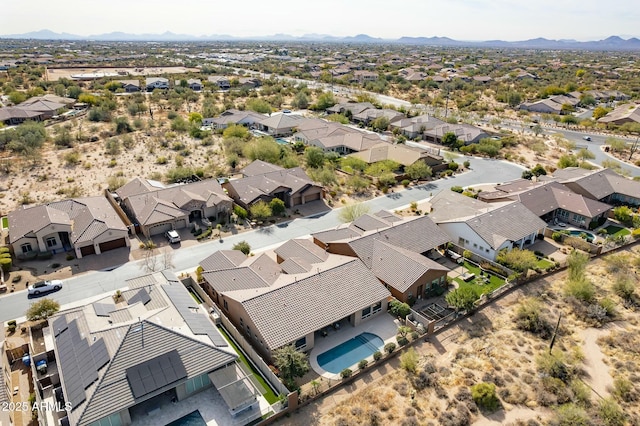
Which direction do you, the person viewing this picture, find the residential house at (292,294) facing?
facing away from the viewer and to the left of the viewer

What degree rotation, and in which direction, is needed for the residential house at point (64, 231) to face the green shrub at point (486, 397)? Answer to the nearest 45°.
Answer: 0° — it already faces it

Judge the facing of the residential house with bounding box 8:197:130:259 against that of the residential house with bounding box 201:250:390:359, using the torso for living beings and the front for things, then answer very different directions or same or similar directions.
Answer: very different directions

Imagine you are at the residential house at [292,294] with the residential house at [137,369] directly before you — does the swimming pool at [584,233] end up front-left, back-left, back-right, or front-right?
back-left

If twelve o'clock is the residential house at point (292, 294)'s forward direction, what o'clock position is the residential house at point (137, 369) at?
the residential house at point (137, 369) is roughly at 9 o'clock from the residential house at point (292, 294).

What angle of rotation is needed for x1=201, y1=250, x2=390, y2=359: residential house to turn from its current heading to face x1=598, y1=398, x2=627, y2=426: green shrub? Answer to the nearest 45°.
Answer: approximately 180°

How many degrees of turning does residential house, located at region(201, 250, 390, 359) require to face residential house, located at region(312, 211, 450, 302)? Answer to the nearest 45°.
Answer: approximately 90° to its right

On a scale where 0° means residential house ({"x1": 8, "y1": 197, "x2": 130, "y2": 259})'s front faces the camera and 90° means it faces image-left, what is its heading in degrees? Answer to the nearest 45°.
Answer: approximately 315°

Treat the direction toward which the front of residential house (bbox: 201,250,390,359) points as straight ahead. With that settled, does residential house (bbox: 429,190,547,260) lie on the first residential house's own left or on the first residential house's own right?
on the first residential house's own right
